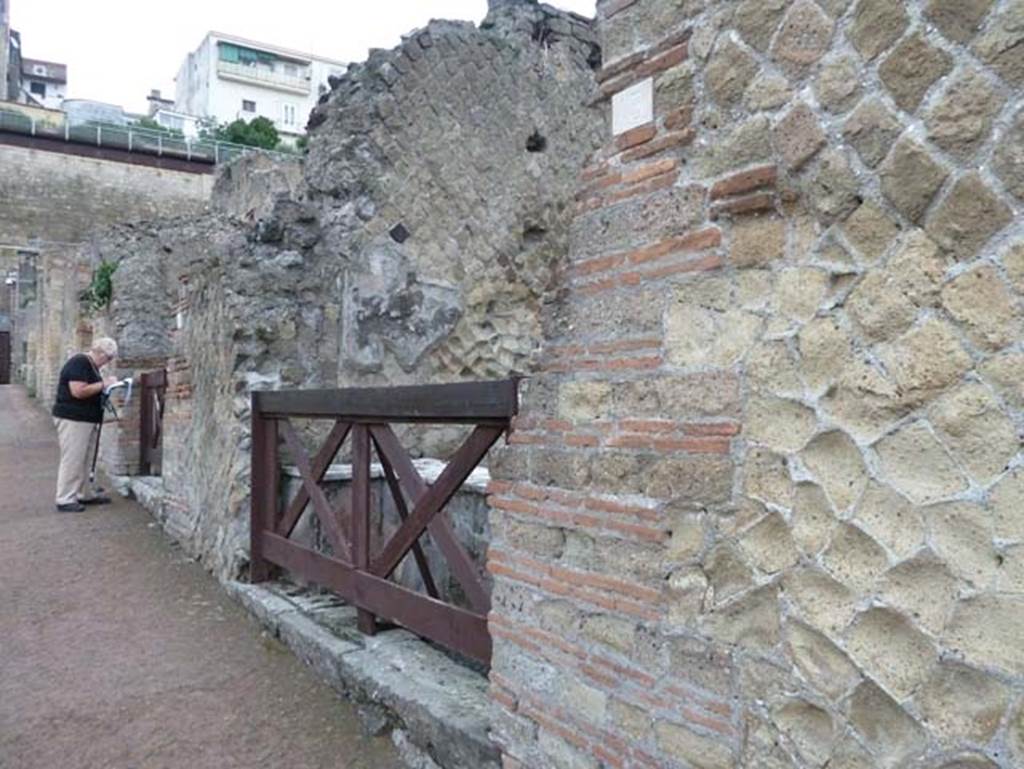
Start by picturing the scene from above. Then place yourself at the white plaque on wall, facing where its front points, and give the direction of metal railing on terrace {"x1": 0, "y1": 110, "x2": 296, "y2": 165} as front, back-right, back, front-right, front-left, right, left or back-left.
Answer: right

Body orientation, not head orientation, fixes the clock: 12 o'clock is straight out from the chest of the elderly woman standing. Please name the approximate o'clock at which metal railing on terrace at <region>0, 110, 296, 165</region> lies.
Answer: The metal railing on terrace is roughly at 9 o'clock from the elderly woman standing.

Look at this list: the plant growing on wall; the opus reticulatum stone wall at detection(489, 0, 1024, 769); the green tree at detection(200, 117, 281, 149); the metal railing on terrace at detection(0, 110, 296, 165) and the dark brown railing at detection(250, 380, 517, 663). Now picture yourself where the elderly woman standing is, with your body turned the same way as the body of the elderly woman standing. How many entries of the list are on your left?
3

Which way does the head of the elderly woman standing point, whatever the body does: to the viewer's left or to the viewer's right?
to the viewer's right

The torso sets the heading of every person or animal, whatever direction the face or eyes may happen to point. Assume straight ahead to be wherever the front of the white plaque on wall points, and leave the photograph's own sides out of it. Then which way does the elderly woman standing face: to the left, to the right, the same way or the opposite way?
the opposite way

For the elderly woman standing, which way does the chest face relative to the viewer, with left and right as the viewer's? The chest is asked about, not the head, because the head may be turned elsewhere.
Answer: facing to the right of the viewer

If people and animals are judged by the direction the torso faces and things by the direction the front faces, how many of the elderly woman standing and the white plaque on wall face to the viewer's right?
1

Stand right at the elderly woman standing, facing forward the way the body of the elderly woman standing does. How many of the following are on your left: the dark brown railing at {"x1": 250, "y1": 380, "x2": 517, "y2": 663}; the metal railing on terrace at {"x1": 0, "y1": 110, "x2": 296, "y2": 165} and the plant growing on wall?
2

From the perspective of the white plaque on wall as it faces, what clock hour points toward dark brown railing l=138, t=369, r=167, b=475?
The dark brown railing is roughly at 3 o'clock from the white plaque on wall.

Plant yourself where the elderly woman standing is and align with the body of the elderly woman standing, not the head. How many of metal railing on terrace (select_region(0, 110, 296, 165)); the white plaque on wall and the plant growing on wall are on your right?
1

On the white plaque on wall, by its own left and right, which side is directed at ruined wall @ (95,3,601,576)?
right

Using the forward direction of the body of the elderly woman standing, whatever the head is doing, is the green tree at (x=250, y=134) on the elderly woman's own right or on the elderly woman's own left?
on the elderly woman's own left

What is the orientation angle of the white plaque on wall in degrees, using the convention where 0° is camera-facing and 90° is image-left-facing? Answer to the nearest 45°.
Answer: approximately 45°

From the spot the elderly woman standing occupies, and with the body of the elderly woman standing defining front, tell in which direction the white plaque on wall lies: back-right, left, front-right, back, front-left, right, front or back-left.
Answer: right
